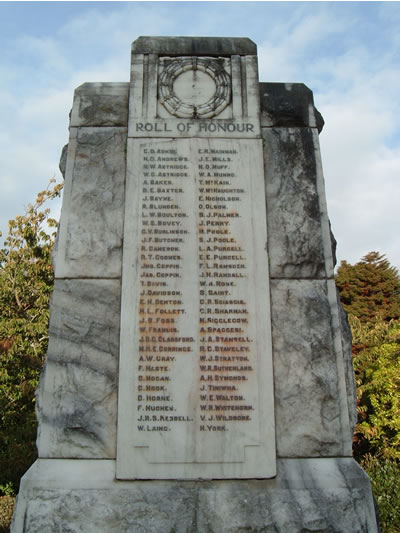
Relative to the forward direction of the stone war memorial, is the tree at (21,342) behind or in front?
behind

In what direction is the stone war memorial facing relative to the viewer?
toward the camera

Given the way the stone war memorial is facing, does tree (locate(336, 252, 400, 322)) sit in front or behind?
behind

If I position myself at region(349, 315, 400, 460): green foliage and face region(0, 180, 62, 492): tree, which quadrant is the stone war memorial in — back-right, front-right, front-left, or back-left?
front-left

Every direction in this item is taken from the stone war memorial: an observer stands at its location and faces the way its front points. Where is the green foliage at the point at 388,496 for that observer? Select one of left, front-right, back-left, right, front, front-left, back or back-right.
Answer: back-left

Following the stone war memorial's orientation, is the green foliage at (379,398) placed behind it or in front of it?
behind
